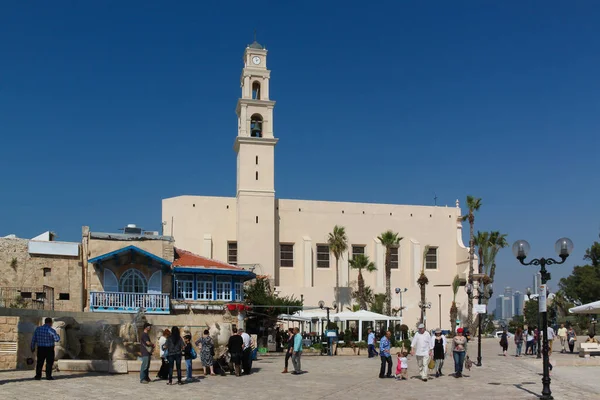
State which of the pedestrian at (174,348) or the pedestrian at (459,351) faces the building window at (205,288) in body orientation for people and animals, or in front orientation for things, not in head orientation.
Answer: the pedestrian at (174,348)

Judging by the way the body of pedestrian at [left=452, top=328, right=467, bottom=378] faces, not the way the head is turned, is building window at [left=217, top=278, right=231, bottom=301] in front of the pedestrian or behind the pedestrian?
behind

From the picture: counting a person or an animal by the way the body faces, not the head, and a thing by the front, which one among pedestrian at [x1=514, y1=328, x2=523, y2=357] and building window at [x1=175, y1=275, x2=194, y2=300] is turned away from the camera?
the pedestrian

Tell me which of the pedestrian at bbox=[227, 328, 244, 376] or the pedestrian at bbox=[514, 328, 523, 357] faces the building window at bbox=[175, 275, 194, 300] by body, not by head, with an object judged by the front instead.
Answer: the pedestrian at bbox=[227, 328, 244, 376]

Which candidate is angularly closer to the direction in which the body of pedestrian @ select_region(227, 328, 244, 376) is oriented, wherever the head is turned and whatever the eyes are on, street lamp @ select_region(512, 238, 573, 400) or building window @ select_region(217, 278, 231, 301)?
the building window

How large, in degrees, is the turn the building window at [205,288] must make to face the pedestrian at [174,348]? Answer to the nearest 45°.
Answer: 0° — it already faces them

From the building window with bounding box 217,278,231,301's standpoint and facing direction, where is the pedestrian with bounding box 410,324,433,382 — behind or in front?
in front

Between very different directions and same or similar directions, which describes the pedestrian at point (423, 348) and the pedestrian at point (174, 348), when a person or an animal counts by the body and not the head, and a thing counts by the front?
very different directions

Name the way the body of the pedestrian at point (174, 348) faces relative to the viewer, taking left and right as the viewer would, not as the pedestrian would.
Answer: facing away from the viewer
